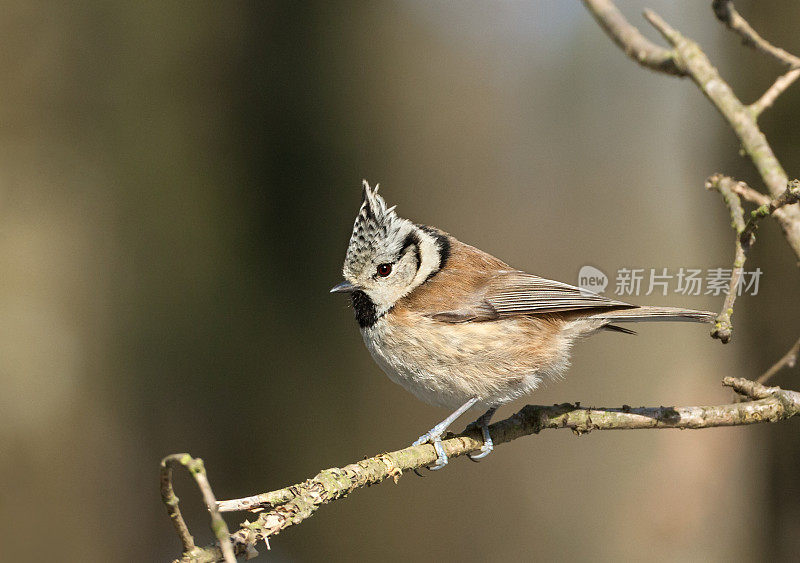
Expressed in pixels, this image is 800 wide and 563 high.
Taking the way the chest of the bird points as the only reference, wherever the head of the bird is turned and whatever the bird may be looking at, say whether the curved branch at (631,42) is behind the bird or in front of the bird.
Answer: behind

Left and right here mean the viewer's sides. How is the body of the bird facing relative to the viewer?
facing to the left of the viewer

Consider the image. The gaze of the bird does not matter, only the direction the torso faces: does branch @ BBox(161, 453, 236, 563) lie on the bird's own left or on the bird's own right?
on the bird's own left

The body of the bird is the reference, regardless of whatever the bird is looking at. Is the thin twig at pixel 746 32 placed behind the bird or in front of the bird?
behind

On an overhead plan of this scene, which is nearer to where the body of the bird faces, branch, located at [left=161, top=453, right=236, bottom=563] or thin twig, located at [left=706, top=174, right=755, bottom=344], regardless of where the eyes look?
the branch

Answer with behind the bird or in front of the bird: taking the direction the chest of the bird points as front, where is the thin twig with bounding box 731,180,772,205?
behind

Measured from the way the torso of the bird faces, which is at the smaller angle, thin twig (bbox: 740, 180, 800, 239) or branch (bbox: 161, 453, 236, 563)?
the branch
